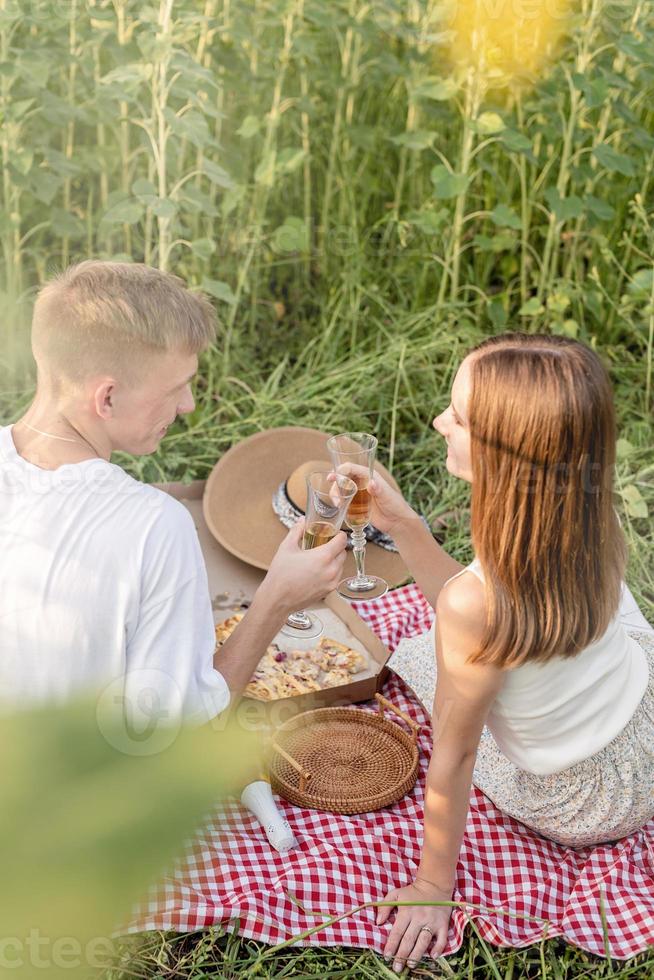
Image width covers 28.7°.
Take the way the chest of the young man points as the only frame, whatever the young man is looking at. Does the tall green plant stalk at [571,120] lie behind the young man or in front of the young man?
in front

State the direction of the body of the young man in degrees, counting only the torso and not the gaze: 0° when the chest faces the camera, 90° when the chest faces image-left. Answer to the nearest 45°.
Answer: approximately 225°

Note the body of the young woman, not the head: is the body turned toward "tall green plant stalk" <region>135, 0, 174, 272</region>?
yes

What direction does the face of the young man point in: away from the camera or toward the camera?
away from the camera

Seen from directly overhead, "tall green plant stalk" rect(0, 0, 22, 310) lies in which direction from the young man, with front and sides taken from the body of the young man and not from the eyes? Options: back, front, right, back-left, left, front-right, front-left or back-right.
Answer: front-left

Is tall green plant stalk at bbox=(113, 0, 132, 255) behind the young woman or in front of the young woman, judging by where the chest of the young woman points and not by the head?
in front

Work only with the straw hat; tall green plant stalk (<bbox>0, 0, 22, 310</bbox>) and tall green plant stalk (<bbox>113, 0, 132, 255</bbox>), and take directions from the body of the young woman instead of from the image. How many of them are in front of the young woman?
3

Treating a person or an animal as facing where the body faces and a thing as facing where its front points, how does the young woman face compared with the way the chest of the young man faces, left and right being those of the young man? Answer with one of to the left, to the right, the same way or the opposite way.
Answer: to the left

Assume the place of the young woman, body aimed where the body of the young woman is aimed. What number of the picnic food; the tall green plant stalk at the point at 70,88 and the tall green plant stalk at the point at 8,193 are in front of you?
3

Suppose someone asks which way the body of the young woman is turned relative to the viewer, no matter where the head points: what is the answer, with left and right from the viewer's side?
facing away from the viewer and to the left of the viewer

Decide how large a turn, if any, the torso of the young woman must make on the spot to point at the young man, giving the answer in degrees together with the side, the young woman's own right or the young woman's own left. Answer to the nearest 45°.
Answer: approximately 45° to the young woman's own left
